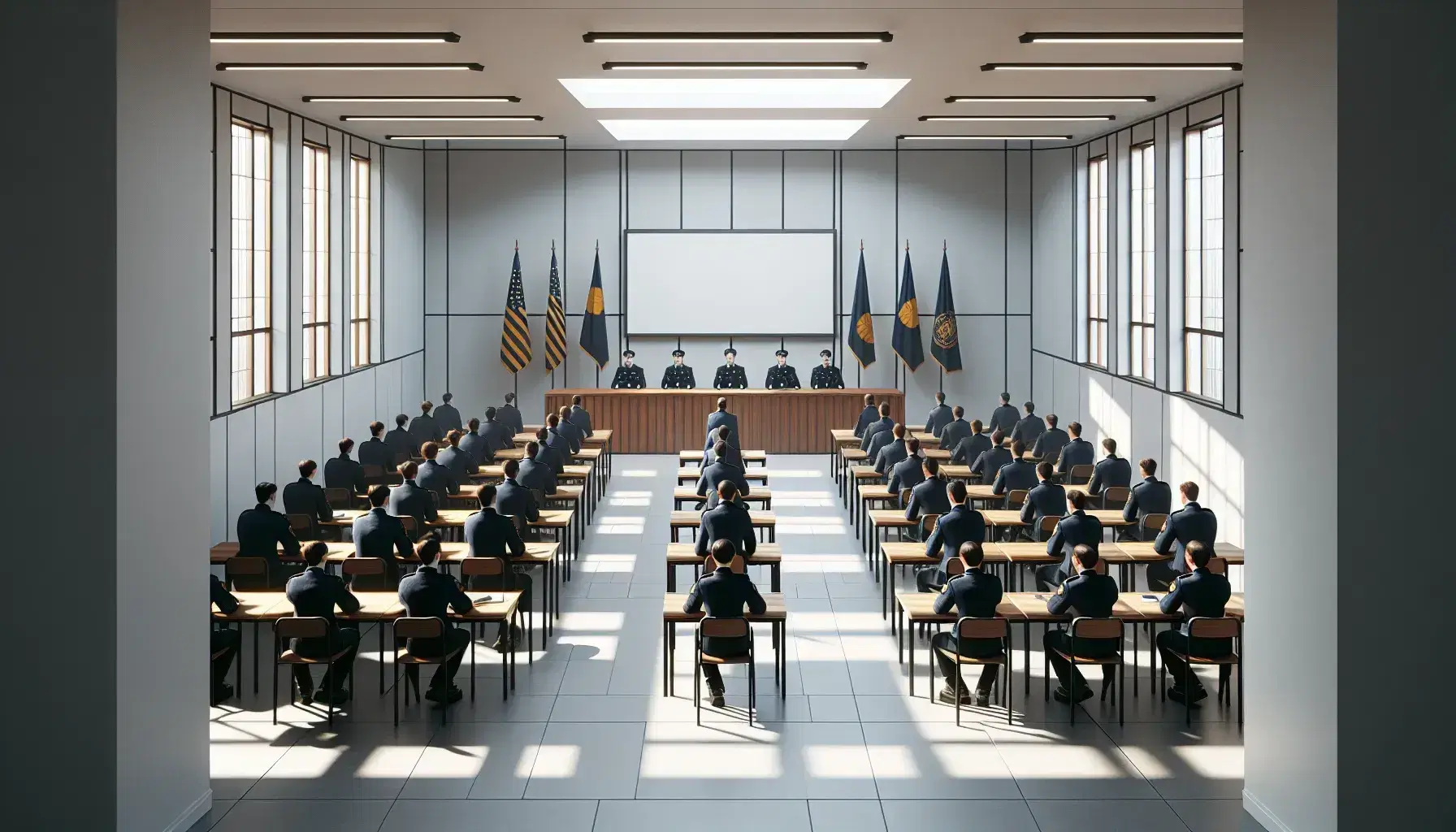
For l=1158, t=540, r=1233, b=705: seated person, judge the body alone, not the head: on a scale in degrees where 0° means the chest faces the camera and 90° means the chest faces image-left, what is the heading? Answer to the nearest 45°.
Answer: approximately 135°

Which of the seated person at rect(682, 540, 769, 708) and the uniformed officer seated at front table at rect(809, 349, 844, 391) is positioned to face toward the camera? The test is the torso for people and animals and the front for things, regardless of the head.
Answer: the uniformed officer seated at front table

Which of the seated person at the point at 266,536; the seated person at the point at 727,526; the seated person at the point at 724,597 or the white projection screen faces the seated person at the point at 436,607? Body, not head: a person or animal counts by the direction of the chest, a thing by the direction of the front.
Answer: the white projection screen

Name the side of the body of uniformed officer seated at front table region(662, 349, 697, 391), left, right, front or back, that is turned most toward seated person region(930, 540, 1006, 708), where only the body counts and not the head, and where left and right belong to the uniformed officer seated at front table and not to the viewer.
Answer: front

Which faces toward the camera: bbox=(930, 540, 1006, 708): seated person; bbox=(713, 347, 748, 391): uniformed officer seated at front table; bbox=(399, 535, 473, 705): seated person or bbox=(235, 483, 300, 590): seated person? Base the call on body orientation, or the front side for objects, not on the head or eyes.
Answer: the uniformed officer seated at front table

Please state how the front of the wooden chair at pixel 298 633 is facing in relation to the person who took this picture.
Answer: facing away from the viewer and to the right of the viewer

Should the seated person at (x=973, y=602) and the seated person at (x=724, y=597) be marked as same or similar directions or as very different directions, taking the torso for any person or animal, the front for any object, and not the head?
same or similar directions

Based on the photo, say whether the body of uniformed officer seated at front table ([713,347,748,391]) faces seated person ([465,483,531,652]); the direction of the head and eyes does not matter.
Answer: yes

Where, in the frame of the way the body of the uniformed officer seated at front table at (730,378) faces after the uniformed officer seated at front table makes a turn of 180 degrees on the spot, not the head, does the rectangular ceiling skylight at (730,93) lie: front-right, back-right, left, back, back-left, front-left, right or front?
back

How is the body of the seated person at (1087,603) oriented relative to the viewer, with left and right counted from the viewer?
facing away from the viewer and to the left of the viewer

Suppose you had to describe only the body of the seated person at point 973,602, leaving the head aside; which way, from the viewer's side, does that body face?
away from the camera

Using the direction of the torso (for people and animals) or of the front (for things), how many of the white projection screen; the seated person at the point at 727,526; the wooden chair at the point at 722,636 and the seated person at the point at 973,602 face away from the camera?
3

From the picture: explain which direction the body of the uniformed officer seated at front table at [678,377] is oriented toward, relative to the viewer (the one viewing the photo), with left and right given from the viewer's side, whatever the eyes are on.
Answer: facing the viewer

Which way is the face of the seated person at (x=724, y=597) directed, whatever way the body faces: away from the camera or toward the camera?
away from the camera

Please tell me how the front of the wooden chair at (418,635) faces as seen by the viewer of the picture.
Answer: facing away from the viewer and to the right of the viewer

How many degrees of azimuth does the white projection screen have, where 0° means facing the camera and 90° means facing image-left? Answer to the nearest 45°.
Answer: approximately 0°

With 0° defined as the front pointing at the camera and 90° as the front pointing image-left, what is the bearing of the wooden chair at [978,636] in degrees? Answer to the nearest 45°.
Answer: approximately 135°

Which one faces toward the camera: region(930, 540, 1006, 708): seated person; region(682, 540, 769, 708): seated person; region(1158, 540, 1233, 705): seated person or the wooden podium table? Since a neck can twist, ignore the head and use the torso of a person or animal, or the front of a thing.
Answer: the wooden podium table

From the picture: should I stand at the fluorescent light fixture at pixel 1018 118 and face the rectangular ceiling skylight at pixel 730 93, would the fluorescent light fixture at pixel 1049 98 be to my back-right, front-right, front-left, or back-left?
front-left
